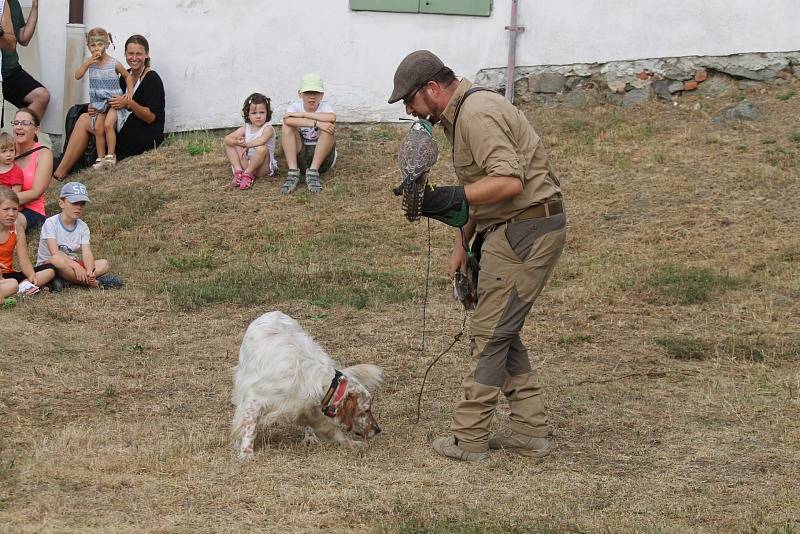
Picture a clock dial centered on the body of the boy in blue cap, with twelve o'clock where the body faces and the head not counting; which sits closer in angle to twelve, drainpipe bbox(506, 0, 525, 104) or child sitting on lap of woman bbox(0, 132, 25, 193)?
the drainpipe

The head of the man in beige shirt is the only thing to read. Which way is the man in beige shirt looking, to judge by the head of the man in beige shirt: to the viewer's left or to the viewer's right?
to the viewer's left

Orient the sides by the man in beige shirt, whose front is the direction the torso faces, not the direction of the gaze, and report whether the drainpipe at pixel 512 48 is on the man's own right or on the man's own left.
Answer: on the man's own right

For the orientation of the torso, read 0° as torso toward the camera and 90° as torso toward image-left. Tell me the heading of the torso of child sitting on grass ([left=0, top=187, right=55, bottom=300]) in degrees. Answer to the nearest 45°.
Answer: approximately 315°

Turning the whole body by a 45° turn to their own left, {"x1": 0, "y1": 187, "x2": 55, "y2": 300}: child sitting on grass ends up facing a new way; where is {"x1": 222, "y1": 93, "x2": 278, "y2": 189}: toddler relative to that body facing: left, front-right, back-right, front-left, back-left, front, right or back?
front-left

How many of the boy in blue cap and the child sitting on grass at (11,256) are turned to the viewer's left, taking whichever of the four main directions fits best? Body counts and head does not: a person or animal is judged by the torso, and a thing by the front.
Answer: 0

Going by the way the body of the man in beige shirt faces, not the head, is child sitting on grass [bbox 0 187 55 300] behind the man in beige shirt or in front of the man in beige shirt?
in front

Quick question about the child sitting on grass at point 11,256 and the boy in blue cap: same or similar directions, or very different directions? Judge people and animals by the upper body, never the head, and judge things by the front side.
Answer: same or similar directions

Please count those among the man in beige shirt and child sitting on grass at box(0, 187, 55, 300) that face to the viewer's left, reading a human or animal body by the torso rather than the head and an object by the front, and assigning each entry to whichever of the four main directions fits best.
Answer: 1

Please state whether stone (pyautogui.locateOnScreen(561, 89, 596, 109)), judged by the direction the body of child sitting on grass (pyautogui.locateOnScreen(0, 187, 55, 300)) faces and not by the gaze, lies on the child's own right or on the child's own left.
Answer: on the child's own left

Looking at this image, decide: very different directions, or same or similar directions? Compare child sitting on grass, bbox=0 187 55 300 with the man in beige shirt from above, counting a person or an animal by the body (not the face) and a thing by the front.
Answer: very different directions

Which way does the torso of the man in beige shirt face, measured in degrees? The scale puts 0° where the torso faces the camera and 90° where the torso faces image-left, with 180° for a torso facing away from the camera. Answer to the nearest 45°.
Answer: approximately 90°

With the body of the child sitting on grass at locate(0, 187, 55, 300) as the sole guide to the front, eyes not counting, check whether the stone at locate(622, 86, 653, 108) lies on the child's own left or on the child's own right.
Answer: on the child's own left

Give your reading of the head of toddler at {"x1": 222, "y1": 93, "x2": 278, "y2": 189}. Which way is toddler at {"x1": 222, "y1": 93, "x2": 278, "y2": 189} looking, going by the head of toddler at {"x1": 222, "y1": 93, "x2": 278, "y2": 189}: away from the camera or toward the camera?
toward the camera

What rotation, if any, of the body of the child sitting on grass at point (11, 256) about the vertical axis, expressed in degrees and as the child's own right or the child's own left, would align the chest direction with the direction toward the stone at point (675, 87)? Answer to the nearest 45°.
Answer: approximately 45° to the child's own left

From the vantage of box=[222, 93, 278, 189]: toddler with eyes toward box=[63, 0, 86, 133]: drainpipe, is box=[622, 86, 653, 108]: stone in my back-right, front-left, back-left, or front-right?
back-right
